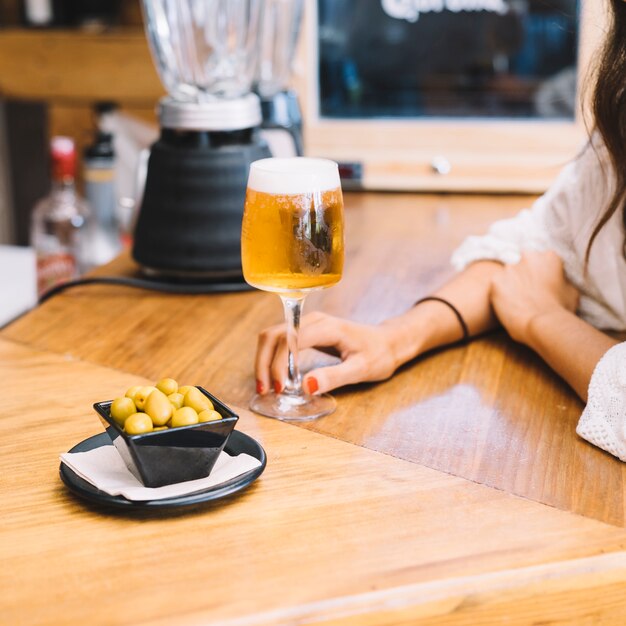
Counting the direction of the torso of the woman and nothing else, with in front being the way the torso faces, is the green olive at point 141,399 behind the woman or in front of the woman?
in front

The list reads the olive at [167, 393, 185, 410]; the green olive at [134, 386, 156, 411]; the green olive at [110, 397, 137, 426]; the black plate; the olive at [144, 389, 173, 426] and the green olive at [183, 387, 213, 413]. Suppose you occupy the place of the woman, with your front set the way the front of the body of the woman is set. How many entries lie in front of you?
6

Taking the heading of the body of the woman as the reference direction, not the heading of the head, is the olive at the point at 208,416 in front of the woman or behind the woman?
in front

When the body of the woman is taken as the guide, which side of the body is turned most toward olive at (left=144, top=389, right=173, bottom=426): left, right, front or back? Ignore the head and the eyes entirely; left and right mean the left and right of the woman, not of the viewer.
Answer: front

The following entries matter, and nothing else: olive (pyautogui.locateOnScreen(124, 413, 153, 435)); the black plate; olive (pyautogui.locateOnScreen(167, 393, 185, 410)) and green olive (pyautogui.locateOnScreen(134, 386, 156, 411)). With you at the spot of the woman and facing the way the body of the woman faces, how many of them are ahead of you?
4

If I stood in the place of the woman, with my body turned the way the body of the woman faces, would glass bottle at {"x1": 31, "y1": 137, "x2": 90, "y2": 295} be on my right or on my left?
on my right

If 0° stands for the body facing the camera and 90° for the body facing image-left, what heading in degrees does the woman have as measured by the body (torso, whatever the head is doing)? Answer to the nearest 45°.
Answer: approximately 45°

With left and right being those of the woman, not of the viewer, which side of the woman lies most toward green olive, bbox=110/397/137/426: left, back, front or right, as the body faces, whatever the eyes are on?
front
